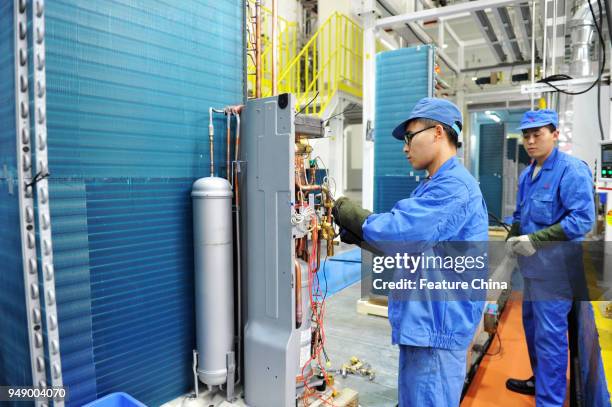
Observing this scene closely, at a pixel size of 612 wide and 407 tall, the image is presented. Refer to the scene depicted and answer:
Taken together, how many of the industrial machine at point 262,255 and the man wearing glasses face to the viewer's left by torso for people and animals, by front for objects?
1

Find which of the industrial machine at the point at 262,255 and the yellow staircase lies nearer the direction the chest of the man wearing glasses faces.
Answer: the industrial machine

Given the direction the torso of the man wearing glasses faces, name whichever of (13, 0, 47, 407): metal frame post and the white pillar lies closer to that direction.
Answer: the metal frame post

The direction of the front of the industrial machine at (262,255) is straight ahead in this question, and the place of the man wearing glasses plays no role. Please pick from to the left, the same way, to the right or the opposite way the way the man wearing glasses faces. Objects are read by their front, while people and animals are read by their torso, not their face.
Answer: the opposite way

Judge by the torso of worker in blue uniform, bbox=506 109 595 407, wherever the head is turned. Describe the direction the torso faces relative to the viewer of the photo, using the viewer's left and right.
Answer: facing the viewer and to the left of the viewer

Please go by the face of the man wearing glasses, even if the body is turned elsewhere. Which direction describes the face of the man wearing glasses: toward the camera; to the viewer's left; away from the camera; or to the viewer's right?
to the viewer's left

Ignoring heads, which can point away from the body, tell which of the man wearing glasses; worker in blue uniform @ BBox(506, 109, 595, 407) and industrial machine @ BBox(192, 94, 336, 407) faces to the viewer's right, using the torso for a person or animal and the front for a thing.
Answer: the industrial machine

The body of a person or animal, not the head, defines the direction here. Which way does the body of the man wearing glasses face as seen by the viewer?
to the viewer's left

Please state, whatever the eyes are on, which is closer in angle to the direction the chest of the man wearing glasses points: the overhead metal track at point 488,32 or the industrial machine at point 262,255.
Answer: the industrial machine

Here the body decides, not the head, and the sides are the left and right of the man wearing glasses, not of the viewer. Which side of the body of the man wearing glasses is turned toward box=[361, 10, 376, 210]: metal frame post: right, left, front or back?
right

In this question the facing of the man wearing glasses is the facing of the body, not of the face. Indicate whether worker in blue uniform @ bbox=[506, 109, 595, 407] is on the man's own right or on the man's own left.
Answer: on the man's own right

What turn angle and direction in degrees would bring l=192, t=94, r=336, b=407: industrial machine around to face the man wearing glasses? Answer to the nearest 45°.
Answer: approximately 45° to its right

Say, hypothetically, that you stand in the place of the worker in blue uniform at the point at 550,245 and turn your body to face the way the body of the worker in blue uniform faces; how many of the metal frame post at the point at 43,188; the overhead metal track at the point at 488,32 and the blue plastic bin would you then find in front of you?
2

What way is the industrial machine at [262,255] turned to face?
to the viewer's right

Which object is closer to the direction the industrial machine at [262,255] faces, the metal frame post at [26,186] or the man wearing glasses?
the man wearing glasses

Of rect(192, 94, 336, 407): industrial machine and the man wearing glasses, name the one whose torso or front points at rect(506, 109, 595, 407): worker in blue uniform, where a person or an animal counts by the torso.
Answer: the industrial machine

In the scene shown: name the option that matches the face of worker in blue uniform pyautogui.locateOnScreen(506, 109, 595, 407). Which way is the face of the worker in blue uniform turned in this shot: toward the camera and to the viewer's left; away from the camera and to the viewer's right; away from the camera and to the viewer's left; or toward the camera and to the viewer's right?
toward the camera and to the viewer's left
